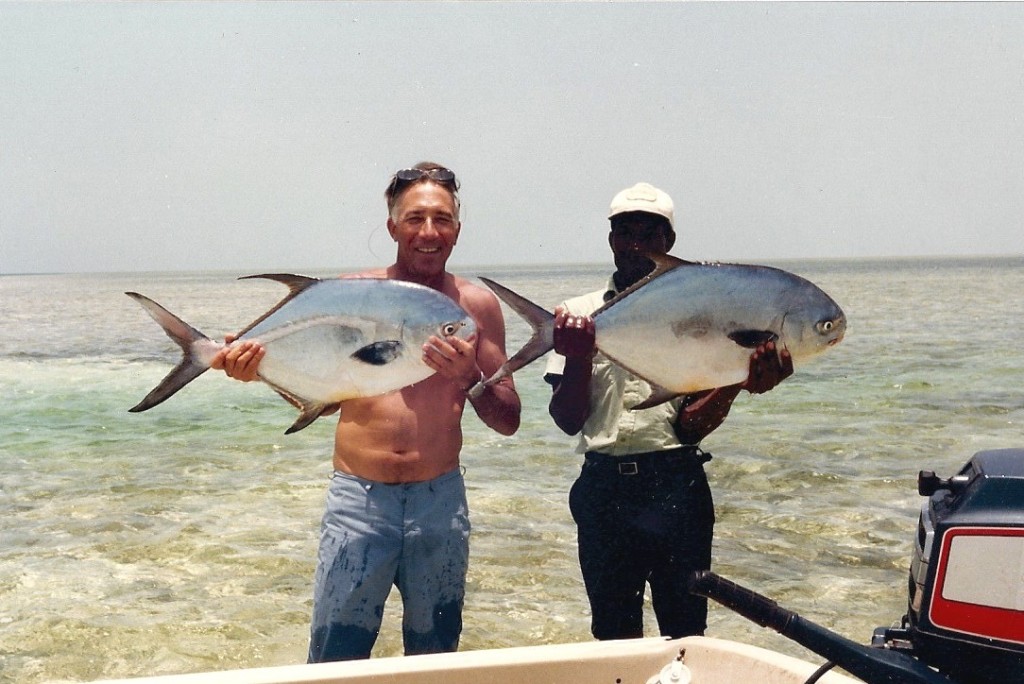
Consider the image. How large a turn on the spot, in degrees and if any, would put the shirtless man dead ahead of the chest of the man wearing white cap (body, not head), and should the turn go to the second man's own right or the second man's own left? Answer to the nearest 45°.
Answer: approximately 45° to the second man's own right

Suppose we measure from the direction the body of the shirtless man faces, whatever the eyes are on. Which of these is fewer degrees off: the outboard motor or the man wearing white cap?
the outboard motor

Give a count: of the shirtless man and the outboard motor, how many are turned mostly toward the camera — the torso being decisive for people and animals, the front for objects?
1

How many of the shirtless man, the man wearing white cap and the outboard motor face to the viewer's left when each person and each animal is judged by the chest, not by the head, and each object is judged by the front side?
1

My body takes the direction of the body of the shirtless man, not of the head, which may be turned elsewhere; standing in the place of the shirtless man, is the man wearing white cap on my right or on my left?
on my left

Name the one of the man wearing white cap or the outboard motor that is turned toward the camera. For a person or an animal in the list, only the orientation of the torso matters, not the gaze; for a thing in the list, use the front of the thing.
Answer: the man wearing white cap

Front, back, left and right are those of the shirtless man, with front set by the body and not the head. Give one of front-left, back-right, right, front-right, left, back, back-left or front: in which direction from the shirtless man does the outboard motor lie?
front-left

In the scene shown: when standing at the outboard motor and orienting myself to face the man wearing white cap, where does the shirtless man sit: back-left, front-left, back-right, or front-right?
front-left

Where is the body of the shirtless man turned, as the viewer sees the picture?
toward the camera

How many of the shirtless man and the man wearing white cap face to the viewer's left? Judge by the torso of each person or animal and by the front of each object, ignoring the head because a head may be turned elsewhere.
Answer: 0

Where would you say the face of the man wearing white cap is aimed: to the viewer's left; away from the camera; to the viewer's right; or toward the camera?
toward the camera

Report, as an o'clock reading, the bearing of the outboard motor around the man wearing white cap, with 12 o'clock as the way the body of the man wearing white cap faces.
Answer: The outboard motor is roughly at 11 o'clock from the man wearing white cap.

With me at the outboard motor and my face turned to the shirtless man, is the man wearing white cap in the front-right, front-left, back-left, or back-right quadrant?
front-right

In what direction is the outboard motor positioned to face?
to the viewer's left

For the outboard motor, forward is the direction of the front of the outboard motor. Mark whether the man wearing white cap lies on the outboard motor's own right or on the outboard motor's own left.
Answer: on the outboard motor's own right

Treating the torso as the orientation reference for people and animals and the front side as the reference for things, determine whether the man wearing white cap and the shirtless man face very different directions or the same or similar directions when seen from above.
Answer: same or similar directions

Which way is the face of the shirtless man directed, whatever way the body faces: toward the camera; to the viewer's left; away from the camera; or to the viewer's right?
toward the camera
